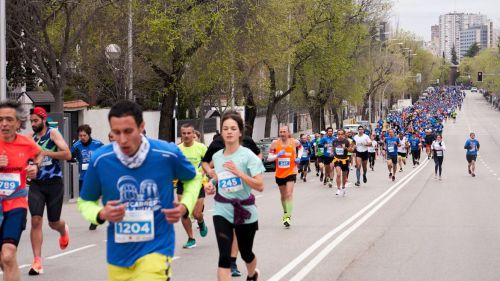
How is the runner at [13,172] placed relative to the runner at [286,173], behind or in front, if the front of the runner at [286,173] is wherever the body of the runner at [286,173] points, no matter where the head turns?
in front

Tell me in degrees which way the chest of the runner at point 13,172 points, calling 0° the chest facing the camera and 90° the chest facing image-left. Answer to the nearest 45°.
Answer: approximately 45°

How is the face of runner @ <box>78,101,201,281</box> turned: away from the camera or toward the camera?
toward the camera

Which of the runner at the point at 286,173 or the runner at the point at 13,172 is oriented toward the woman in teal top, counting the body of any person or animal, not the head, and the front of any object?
the runner at the point at 286,173

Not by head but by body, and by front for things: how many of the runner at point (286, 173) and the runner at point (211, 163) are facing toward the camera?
2

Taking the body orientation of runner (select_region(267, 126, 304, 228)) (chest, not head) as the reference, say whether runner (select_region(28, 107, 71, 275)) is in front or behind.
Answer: in front

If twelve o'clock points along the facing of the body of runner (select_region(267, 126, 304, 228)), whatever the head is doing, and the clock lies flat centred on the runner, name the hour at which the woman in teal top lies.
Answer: The woman in teal top is roughly at 12 o'clock from the runner.

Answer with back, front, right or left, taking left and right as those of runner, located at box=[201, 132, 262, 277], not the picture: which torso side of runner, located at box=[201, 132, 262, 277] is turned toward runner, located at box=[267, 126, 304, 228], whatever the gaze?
back

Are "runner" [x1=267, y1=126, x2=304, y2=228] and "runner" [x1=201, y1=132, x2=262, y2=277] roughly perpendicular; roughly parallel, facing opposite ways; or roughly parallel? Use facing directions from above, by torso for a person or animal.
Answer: roughly parallel

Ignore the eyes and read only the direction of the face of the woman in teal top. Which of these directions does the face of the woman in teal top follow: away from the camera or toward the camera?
toward the camera

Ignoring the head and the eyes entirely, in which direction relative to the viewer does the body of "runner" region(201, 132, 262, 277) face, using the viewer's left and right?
facing the viewer

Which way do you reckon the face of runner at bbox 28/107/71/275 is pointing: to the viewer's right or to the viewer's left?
to the viewer's left

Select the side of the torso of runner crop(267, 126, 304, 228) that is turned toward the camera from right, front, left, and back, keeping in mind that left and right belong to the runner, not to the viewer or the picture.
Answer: front

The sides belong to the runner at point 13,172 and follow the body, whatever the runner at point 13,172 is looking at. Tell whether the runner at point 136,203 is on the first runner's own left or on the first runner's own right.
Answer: on the first runner's own left

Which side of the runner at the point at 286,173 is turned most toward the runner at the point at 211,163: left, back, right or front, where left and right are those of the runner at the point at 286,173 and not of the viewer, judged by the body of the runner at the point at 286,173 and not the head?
front

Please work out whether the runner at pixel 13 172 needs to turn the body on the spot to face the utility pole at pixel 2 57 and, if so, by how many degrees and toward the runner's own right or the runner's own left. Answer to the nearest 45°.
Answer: approximately 135° to the runner's own right
